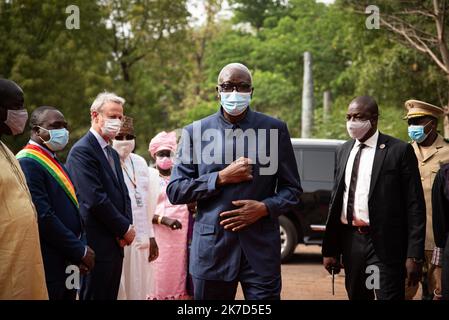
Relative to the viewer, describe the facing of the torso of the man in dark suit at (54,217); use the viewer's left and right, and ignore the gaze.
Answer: facing the viewer and to the right of the viewer

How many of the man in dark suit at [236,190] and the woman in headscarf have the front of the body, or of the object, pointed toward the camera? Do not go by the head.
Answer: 2

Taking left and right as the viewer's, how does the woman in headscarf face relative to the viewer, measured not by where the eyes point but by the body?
facing the viewer

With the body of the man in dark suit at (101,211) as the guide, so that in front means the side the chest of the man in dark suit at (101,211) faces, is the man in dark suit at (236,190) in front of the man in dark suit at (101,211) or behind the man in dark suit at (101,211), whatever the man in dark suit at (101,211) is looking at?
in front

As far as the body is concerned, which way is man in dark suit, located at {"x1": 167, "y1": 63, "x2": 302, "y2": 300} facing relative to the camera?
toward the camera

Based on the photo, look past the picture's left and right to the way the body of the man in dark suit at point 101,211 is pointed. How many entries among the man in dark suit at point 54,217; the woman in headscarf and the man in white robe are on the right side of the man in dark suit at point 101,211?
1

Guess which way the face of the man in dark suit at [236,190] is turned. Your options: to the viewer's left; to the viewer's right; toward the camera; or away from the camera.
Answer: toward the camera

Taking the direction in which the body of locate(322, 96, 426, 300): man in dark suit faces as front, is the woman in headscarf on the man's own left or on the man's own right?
on the man's own right

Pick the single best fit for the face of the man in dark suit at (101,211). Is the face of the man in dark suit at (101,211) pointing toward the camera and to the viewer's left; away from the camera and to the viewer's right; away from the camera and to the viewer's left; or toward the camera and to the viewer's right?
toward the camera and to the viewer's right

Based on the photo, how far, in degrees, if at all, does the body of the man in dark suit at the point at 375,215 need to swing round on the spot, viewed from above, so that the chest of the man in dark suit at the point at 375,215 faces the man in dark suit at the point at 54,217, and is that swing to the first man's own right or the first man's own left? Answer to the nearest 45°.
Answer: approximately 45° to the first man's own right

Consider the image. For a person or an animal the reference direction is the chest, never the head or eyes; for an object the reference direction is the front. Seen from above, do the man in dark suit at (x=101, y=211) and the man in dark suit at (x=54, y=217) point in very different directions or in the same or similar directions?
same or similar directions

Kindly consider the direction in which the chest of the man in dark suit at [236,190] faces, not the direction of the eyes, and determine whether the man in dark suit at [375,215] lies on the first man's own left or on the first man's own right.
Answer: on the first man's own left
